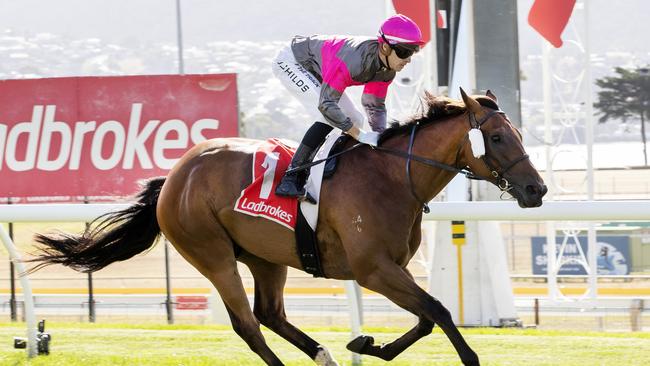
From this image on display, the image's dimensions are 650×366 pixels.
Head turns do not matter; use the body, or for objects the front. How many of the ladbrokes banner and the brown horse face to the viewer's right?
1

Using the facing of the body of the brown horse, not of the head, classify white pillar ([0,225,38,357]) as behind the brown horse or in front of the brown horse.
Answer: behind

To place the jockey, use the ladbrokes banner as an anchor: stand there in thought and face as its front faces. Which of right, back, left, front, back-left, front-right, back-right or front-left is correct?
front

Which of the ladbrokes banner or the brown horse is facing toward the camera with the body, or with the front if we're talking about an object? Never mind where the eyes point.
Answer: the ladbrokes banner

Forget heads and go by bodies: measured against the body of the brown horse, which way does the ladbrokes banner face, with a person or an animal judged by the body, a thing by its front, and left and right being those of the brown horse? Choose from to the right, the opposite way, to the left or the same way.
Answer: to the right

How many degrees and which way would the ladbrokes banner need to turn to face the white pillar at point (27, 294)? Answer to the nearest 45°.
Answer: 0° — it already faces it

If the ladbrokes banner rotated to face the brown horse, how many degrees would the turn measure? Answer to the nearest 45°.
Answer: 0° — it already faces it

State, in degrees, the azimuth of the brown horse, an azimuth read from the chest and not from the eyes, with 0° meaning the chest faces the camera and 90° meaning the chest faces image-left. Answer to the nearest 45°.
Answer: approximately 270°

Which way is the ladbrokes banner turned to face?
toward the camera

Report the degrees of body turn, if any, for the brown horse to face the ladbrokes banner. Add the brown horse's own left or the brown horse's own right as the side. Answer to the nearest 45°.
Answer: approximately 90° to the brown horse's own left

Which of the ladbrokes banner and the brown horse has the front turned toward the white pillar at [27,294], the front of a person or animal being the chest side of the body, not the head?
the ladbrokes banner
